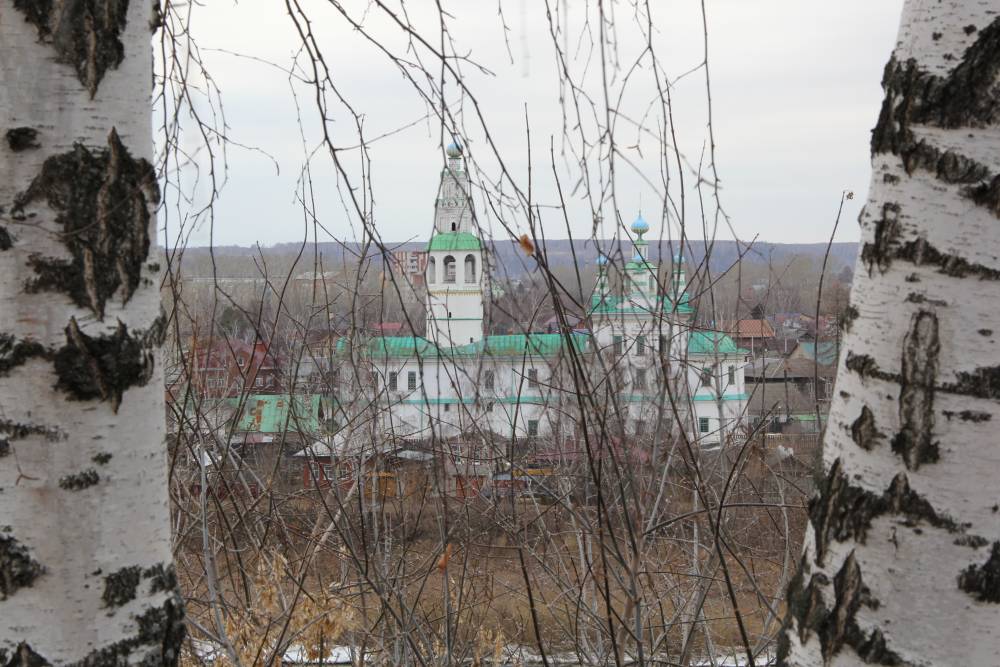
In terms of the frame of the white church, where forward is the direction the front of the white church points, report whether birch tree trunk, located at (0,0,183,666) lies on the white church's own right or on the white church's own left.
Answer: on the white church's own left

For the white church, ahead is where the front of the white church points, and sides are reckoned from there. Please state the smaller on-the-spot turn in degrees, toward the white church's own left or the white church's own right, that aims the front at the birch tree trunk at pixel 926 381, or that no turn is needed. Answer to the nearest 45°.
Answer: approximately 90° to the white church's own left

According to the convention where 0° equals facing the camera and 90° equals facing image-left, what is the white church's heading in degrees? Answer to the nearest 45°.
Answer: approximately 90°
